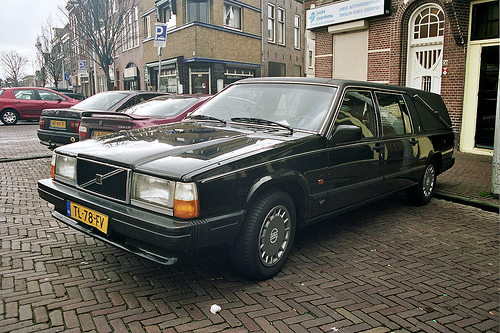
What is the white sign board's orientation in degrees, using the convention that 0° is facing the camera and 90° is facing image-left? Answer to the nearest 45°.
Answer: approximately 45°

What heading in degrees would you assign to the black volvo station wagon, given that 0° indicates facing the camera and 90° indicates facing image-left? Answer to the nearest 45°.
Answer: approximately 45°

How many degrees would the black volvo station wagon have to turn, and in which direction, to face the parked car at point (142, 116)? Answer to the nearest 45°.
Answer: approximately 90° to its right

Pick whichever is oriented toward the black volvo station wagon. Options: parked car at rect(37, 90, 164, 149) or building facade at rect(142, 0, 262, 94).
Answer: the building facade

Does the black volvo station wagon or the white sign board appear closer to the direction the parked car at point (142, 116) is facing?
the white sign board

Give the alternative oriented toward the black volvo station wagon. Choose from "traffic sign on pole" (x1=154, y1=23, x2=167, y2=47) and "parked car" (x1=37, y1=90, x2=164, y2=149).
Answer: the traffic sign on pole

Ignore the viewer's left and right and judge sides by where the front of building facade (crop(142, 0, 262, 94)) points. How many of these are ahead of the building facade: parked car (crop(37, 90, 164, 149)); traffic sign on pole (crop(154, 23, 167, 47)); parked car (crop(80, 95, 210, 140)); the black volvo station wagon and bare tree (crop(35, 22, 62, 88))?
4

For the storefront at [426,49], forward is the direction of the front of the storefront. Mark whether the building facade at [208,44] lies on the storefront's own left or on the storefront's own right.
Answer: on the storefront's own right

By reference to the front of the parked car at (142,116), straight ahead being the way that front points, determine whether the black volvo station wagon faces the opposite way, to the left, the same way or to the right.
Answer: the opposite way
